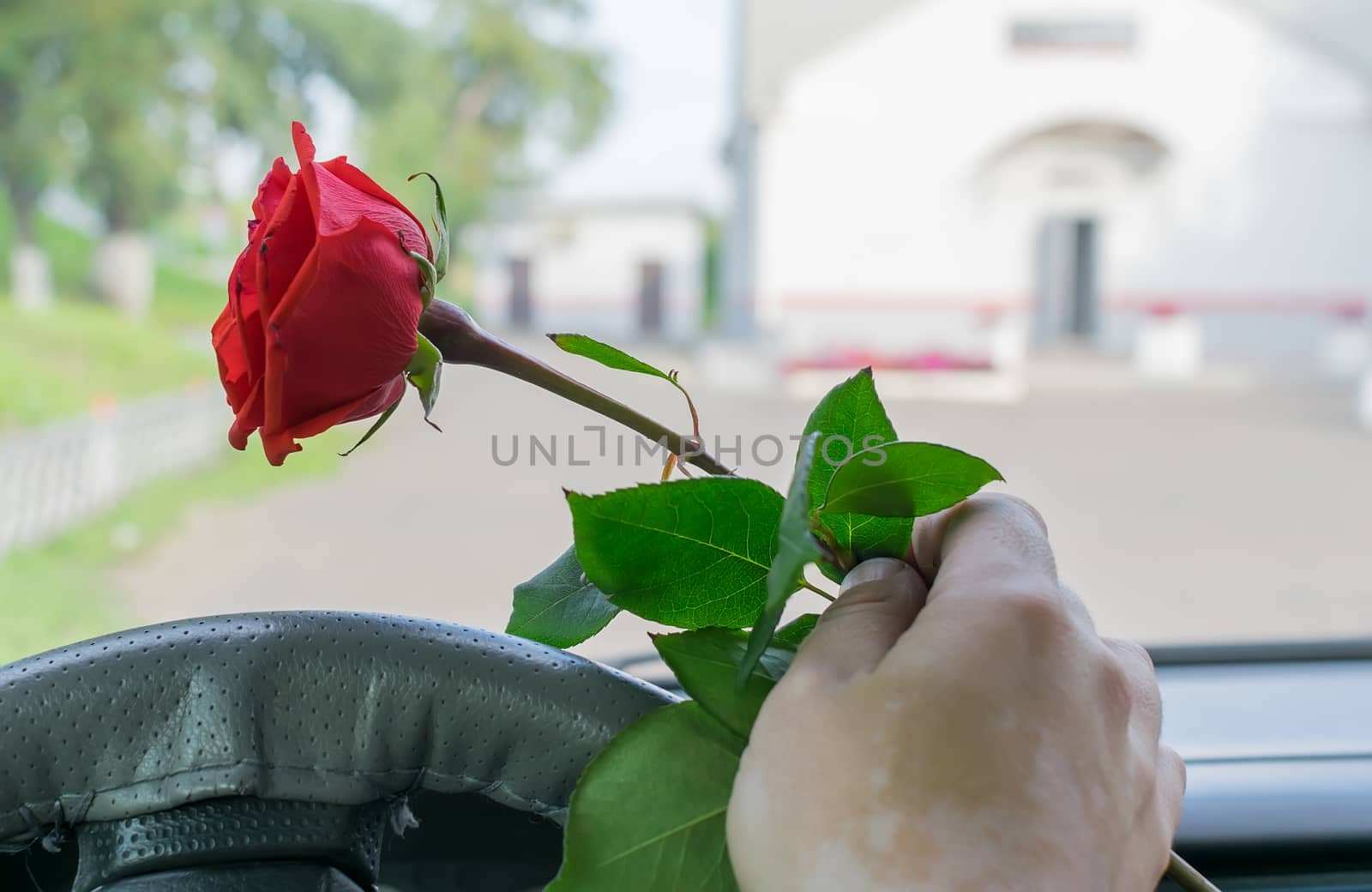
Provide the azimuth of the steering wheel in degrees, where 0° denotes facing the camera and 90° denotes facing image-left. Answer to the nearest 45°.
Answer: approximately 0°

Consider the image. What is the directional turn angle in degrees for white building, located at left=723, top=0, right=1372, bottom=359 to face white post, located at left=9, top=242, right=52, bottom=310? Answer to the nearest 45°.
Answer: approximately 45° to its right

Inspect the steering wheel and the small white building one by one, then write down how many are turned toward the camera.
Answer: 2

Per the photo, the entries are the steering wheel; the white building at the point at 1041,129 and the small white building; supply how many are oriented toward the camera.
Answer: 3

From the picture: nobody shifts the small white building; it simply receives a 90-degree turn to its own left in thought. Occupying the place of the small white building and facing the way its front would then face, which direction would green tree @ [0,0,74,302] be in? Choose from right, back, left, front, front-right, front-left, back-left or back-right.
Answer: back-right

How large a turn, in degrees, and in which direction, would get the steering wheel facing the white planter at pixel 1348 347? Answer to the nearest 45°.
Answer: approximately 135° to its left

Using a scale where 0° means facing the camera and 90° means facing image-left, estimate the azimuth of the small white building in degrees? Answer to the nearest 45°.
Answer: approximately 0°

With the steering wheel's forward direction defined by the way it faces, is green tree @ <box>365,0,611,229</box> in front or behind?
behind

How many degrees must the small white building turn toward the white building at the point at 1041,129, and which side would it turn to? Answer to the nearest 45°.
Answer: approximately 45° to its left

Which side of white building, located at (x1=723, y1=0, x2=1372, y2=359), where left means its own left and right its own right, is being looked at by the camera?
front

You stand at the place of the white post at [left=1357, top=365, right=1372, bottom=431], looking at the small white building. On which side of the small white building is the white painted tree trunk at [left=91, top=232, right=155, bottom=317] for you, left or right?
left
